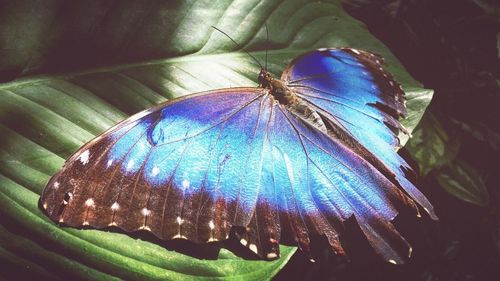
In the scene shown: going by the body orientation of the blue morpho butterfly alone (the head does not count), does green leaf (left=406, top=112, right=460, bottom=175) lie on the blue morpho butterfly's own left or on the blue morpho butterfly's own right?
on the blue morpho butterfly's own right

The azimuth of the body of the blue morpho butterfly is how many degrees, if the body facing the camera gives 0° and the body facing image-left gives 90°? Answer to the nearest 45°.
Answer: approximately 135°

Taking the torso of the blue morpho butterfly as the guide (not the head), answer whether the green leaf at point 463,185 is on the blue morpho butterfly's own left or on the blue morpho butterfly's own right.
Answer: on the blue morpho butterfly's own right
